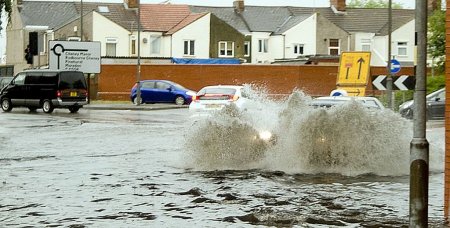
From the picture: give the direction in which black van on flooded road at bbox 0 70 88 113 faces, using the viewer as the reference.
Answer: facing away from the viewer and to the left of the viewer

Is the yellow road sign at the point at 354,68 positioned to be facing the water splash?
yes

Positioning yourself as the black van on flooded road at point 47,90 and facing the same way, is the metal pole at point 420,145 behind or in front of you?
behind

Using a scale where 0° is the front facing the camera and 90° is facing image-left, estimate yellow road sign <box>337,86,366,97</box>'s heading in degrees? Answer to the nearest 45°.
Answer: approximately 0°

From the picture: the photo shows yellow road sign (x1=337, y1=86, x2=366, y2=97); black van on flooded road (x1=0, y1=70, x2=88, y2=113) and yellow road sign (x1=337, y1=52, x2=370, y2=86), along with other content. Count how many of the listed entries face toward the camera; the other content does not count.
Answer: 2

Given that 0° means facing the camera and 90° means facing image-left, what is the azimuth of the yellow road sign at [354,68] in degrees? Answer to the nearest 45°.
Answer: approximately 0°

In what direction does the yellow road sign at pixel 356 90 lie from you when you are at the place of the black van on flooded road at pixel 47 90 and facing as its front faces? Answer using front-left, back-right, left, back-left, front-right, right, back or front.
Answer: back-right

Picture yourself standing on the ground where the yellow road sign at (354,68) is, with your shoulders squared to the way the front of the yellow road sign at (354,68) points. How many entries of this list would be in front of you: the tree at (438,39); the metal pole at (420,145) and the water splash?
2

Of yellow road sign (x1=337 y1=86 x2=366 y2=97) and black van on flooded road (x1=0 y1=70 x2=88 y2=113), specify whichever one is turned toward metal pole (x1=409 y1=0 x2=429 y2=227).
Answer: the yellow road sign

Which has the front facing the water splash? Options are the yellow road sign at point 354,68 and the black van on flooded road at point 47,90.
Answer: the yellow road sign
